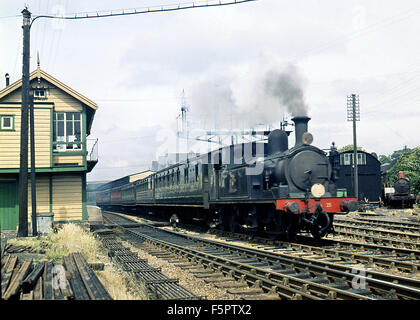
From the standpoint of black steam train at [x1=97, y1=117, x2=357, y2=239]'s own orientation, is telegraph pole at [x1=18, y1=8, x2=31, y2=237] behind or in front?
behind

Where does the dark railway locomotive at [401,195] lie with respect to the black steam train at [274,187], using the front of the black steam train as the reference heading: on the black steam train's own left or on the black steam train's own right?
on the black steam train's own left

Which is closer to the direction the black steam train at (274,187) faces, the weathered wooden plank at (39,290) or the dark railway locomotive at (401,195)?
the weathered wooden plank

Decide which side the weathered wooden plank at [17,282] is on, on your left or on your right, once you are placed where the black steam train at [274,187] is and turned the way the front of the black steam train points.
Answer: on your right

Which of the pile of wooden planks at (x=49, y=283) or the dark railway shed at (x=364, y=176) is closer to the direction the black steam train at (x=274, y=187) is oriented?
the pile of wooden planks

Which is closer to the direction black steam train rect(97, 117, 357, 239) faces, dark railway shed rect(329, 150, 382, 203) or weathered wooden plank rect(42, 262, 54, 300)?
the weathered wooden plank

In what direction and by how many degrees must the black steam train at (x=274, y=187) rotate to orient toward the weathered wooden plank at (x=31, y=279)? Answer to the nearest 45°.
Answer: approximately 90° to its right

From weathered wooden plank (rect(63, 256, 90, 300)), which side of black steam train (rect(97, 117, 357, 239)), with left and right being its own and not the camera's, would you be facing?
right

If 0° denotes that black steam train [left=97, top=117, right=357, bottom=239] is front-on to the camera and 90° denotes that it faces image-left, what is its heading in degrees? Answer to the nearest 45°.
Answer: approximately 315°

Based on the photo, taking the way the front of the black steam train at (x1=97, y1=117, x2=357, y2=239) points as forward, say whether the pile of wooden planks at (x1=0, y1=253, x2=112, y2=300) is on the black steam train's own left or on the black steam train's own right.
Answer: on the black steam train's own right

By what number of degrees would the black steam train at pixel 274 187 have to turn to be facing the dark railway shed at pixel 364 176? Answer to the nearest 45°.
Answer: approximately 135° to its left
